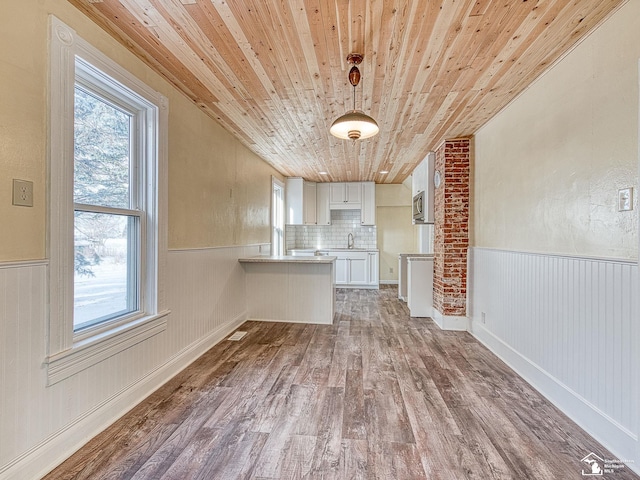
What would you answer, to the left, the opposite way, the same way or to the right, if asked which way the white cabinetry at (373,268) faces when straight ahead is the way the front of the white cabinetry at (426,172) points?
to the left

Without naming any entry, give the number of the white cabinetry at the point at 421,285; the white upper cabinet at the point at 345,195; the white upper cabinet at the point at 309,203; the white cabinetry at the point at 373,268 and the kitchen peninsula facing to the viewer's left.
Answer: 1

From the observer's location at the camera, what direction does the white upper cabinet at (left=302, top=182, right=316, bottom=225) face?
facing the viewer

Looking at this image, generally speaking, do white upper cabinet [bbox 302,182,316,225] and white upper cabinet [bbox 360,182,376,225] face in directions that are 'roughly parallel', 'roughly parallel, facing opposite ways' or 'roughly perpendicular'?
roughly parallel

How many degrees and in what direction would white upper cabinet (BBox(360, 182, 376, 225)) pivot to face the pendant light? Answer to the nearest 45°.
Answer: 0° — it already faces it

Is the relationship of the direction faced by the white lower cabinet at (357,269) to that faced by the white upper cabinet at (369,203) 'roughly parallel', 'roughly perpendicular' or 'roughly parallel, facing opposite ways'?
roughly parallel

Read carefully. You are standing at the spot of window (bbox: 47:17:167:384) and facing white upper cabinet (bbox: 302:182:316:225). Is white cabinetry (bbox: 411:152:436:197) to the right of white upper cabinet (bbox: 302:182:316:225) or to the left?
right

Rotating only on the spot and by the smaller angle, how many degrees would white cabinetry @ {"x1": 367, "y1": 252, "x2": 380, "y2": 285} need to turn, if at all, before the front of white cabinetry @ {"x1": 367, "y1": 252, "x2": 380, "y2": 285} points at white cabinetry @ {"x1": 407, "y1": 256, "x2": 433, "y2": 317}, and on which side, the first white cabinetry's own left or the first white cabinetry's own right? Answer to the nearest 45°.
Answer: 0° — it already faces it

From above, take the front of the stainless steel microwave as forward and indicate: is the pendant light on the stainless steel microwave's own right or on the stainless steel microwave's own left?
on the stainless steel microwave's own left

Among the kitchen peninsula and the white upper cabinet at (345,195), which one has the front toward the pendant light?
the white upper cabinet

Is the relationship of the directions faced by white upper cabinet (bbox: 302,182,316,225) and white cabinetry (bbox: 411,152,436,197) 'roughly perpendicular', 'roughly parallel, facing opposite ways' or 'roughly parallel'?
roughly perpendicular

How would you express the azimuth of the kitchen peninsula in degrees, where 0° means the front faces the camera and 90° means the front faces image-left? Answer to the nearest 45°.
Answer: approximately 180°

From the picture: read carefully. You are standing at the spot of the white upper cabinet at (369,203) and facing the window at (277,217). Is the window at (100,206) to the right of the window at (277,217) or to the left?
left

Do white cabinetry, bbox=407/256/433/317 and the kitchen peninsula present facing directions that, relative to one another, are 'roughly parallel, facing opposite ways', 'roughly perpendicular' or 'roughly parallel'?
roughly perpendicular

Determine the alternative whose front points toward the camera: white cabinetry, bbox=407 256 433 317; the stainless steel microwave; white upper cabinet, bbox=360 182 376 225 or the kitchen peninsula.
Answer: the white upper cabinet

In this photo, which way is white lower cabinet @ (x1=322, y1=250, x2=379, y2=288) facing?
toward the camera

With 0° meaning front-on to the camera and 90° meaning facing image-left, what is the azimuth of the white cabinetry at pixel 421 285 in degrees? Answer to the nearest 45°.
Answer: approximately 90°
